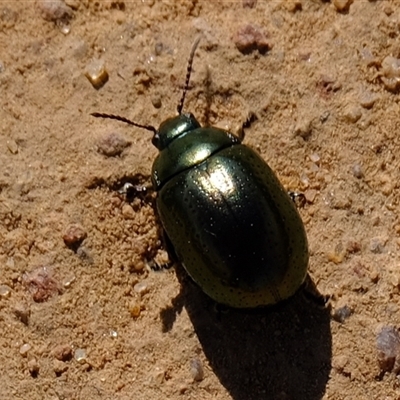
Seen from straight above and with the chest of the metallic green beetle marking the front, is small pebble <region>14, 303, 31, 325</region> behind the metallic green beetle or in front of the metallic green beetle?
in front

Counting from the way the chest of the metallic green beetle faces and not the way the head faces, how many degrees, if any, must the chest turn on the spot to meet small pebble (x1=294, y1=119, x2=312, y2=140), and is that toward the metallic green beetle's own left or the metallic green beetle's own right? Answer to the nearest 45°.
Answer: approximately 90° to the metallic green beetle's own right

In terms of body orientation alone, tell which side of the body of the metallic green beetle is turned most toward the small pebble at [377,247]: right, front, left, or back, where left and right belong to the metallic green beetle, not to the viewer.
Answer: right

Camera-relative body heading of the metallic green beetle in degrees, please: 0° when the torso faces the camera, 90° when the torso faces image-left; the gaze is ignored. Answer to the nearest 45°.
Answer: approximately 135°

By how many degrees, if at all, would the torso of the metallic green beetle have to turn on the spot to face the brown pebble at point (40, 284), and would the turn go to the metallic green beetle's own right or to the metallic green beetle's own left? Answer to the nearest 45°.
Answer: approximately 45° to the metallic green beetle's own left
